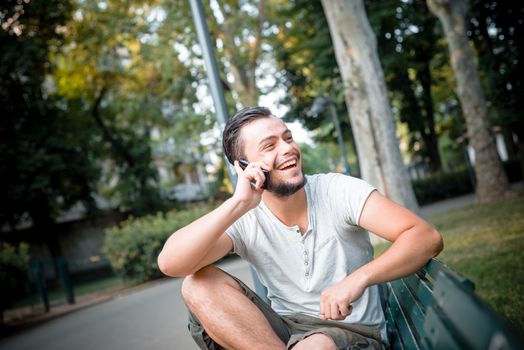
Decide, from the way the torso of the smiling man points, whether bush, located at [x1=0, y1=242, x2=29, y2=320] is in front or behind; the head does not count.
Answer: behind

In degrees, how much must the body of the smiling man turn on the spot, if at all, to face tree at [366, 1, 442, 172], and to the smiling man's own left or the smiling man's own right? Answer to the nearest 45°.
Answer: approximately 180°

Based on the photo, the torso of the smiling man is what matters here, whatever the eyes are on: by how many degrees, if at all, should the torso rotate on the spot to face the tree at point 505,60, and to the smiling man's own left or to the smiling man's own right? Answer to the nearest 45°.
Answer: approximately 135° to the smiling man's own left

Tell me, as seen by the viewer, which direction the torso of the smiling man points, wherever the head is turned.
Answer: toward the camera

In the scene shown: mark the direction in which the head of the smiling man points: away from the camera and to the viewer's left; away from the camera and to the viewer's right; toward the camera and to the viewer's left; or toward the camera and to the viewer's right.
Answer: toward the camera and to the viewer's right

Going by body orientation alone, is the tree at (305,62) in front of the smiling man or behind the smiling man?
behind

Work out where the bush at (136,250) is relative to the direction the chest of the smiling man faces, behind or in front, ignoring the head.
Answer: behind

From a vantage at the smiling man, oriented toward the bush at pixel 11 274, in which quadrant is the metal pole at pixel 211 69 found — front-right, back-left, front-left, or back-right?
front-right

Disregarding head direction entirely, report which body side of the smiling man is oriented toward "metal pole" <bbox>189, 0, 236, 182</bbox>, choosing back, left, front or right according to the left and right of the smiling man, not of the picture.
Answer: back

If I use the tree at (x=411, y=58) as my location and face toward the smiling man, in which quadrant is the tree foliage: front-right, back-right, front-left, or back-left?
front-right
